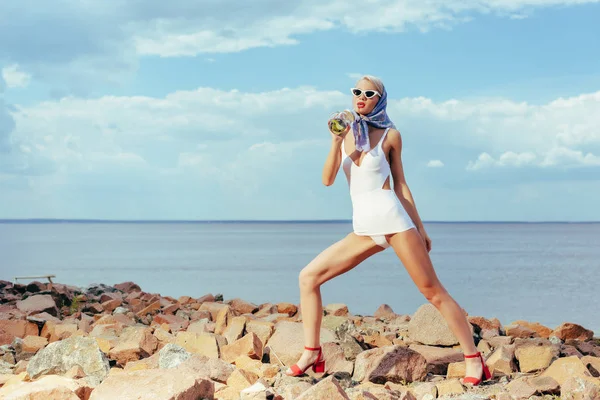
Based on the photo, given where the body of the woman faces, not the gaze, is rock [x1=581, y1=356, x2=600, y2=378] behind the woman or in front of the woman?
behind

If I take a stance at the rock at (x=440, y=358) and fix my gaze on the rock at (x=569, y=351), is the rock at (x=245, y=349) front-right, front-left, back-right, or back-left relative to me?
back-left

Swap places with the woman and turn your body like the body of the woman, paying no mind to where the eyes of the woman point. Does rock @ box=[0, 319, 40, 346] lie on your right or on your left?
on your right

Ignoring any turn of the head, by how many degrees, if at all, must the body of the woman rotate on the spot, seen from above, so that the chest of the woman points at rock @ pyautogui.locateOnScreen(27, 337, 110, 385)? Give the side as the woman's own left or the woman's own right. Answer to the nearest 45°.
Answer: approximately 45° to the woman's own right

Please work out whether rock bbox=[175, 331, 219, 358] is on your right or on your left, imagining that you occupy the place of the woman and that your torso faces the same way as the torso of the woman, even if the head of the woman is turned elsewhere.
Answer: on your right

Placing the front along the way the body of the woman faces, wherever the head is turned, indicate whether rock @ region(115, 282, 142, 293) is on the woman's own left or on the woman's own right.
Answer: on the woman's own right

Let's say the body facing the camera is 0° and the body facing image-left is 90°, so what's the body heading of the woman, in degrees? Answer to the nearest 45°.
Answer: approximately 45°

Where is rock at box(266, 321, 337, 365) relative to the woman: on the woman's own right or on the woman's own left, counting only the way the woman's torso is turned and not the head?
on the woman's own right

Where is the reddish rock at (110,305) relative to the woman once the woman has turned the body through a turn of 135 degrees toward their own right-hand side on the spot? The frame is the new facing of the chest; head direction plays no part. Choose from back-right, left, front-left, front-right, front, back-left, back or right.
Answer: front-left

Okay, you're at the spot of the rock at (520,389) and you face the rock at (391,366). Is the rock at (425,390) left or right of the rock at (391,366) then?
left

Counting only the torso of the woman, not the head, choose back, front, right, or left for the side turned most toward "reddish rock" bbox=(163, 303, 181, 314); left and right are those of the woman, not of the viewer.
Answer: right

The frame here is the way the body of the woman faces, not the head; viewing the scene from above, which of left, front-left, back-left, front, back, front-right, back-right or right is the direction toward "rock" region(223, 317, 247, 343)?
right

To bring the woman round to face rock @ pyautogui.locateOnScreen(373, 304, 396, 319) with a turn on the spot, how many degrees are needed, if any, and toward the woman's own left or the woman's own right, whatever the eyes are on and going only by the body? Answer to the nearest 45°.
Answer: approximately 135° to the woman's own right
